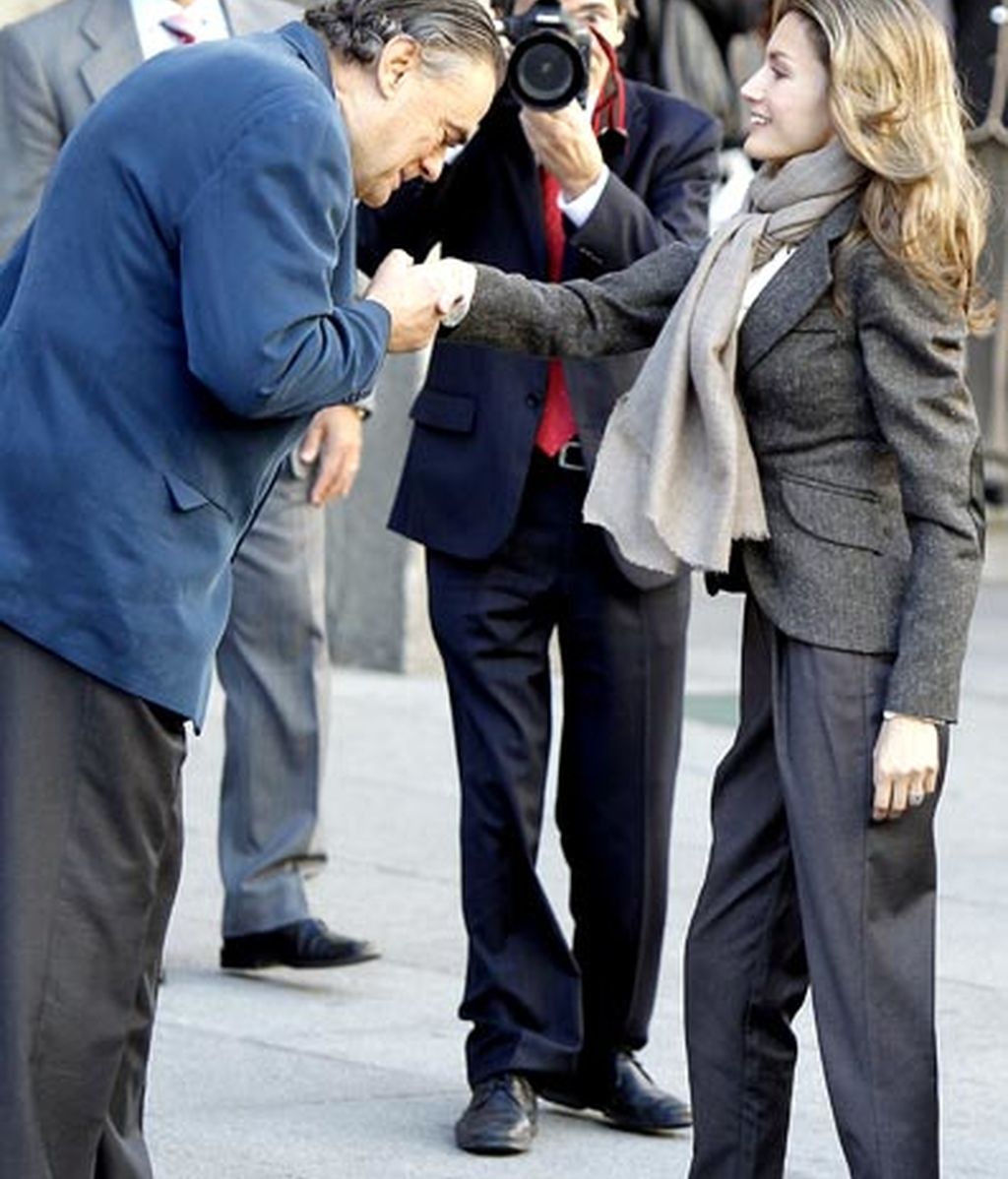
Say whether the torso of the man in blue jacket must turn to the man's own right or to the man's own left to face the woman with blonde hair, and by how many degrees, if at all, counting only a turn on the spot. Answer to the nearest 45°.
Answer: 0° — they already face them

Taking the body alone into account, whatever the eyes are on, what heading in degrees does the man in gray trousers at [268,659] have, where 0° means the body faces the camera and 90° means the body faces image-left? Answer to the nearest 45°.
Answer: approximately 315°

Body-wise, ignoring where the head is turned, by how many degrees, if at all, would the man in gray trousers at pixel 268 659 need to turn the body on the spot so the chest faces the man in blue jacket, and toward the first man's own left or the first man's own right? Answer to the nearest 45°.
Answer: approximately 45° to the first man's own right

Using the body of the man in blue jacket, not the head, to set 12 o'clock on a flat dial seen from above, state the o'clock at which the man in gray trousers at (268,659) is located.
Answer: The man in gray trousers is roughly at 9 o'clock from the man in blue jacket.

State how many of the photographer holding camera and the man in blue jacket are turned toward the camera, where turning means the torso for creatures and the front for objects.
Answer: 1

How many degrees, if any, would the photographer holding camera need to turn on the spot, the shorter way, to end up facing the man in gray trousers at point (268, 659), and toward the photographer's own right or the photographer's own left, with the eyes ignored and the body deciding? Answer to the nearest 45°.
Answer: approximately 135° to the photographer's own right

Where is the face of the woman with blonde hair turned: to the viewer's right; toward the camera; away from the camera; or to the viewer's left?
to the viewer's left

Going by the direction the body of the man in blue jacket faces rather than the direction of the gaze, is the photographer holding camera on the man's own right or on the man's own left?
on the man's own left

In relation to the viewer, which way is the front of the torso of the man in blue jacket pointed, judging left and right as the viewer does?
facing to the right of the viewer
